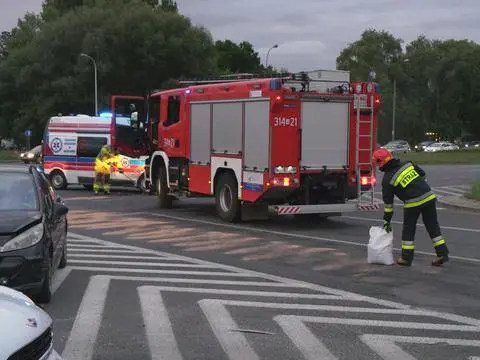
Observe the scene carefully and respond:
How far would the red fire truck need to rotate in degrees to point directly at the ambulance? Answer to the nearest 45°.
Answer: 0° — it already faces it

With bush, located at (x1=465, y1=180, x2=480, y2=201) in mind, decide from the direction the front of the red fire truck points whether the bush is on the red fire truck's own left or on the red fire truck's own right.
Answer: on the red fire truck's own right

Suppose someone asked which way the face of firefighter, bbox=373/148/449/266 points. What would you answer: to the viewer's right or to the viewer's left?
to the viewer's left

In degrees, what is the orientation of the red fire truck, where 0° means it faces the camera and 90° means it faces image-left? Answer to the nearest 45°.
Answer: approximately 135°

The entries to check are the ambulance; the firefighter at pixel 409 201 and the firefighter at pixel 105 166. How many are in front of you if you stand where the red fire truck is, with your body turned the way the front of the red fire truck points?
2

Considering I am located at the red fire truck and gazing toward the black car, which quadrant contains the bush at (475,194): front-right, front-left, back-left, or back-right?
back-left
